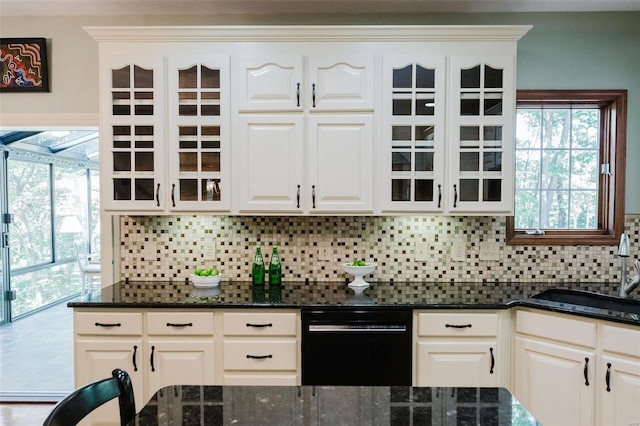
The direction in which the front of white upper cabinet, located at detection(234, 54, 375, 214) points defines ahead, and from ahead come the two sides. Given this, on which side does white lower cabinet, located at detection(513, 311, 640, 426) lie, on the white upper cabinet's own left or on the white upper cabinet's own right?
on the white upper cabinet's own left

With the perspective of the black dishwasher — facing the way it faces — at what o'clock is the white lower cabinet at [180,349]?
The white lower cabinet is roughly at 3 o'clock from the black dishwasher.

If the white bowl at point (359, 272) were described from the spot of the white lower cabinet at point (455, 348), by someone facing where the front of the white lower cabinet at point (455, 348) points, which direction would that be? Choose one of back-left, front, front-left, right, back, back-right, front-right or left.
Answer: right

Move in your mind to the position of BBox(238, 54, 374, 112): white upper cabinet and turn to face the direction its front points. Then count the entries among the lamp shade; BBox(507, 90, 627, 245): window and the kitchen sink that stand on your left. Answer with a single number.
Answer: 2

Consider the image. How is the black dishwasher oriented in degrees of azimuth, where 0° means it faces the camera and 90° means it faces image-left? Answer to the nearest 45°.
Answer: approximately 0°

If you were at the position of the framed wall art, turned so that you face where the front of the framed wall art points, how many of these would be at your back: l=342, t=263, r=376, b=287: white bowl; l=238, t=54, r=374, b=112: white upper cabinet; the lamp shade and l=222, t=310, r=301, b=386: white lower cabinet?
1

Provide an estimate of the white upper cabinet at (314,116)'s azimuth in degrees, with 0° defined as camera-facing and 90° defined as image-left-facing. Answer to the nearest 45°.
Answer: approximately 0°
